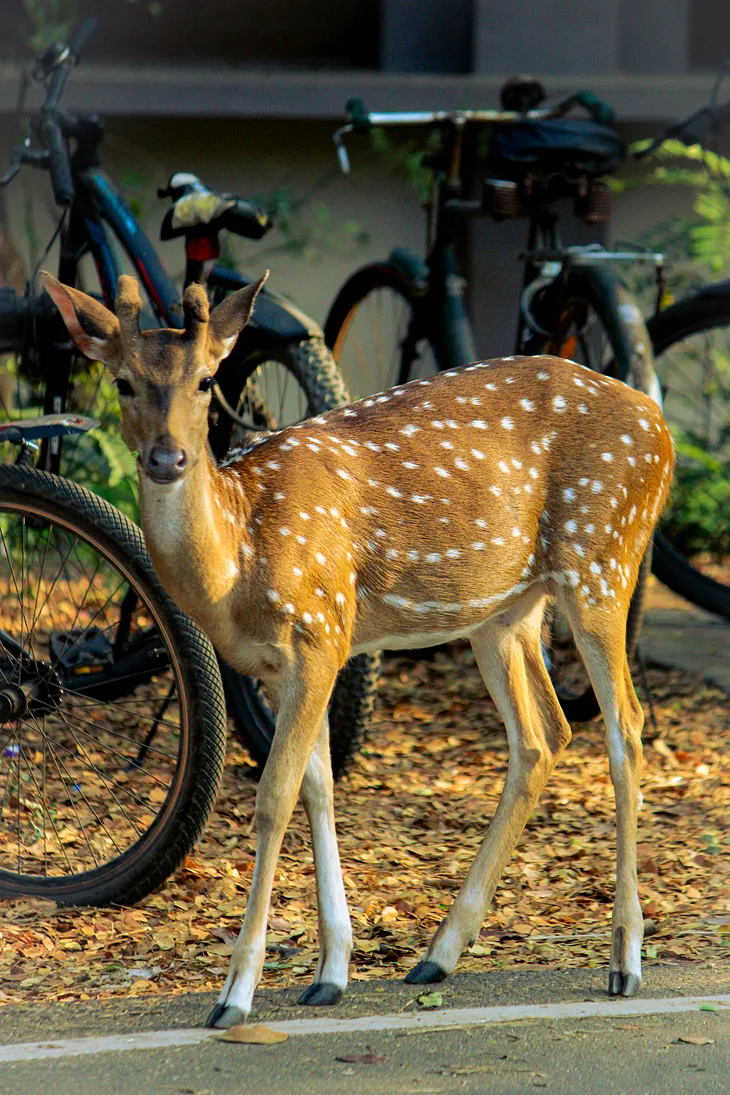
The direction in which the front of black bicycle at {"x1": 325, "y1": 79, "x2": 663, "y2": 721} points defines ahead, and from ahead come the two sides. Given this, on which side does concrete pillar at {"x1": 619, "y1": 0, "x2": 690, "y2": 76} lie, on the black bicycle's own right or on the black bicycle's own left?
on the black bicycle's own right

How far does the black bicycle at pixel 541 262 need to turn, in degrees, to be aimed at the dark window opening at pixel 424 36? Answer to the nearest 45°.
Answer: approximately 45° to its right

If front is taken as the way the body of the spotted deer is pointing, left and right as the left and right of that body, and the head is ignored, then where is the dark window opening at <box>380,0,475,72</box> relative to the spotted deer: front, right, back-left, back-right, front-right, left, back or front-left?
back-right

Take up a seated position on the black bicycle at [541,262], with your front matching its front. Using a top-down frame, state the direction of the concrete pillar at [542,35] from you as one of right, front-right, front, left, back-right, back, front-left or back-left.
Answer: front-right

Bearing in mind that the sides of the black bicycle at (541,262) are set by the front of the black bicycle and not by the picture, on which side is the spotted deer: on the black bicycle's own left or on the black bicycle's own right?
on the black bicycle's own left

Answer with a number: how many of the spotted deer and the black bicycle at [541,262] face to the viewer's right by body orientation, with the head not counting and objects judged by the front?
0

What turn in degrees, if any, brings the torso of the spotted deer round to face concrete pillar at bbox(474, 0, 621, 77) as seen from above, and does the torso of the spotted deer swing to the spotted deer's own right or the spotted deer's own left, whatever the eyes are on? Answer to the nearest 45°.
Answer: approximately 135° to the spotted deer's own right

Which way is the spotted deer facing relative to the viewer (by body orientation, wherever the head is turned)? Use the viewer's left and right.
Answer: facing the viewer and to the left of the viewer

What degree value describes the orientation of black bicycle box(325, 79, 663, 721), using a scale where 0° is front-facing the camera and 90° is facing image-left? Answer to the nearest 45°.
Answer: approximately 135°
